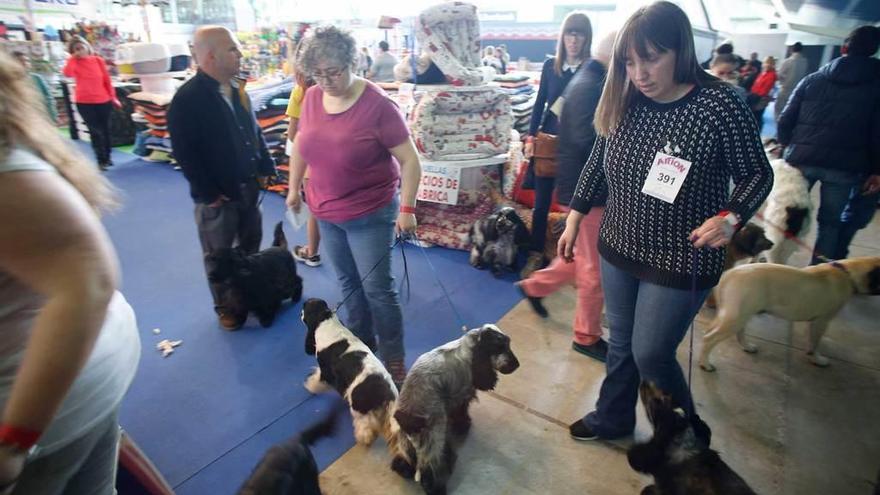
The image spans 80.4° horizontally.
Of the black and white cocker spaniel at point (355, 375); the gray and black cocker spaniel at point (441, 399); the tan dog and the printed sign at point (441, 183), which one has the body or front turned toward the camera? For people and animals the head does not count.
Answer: the printed sign

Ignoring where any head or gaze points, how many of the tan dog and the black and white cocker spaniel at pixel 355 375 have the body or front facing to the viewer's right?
1

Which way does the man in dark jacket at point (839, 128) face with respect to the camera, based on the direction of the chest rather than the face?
away from the camera

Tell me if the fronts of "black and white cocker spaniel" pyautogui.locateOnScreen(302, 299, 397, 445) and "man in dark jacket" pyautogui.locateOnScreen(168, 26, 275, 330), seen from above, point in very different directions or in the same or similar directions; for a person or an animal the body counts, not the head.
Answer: very different directions

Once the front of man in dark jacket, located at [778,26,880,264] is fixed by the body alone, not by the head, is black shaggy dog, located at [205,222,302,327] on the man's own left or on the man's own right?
on the man's own left

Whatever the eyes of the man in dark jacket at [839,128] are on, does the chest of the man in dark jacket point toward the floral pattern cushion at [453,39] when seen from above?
no

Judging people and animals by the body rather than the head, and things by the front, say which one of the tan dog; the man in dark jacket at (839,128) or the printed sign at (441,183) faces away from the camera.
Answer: the man in dark jacket

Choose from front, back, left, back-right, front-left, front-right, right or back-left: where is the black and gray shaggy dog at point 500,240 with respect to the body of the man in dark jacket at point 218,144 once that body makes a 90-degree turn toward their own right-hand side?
back-left

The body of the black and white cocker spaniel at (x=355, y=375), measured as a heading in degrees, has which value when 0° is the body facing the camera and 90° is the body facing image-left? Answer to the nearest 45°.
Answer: approximately 135°

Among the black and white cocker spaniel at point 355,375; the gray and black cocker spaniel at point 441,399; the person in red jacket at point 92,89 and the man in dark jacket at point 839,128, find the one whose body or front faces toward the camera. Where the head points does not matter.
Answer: the person in red jacket

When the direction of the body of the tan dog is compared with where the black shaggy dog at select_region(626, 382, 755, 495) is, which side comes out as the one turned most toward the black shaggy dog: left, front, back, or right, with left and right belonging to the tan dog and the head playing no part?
right

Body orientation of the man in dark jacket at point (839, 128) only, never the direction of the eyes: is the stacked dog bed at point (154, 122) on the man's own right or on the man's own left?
on the man's own left

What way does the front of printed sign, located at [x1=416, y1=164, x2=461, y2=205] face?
toward the camera

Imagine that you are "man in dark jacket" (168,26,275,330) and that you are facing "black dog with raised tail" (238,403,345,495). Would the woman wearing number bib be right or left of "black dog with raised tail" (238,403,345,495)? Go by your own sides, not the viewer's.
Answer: left

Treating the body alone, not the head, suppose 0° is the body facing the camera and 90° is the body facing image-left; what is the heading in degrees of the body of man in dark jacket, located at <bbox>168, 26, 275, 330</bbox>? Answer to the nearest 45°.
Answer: approximately 315°

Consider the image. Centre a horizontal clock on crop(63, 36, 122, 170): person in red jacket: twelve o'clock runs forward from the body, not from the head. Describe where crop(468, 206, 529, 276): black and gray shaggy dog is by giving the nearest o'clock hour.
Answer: The black and gray shaggy dog is roughly at 11 o'clock from the person in red jacket.

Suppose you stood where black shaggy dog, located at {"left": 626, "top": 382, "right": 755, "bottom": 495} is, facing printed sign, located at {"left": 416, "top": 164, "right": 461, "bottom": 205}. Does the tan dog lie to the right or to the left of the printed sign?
right

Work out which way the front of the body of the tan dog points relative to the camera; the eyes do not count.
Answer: to the viewer's right
